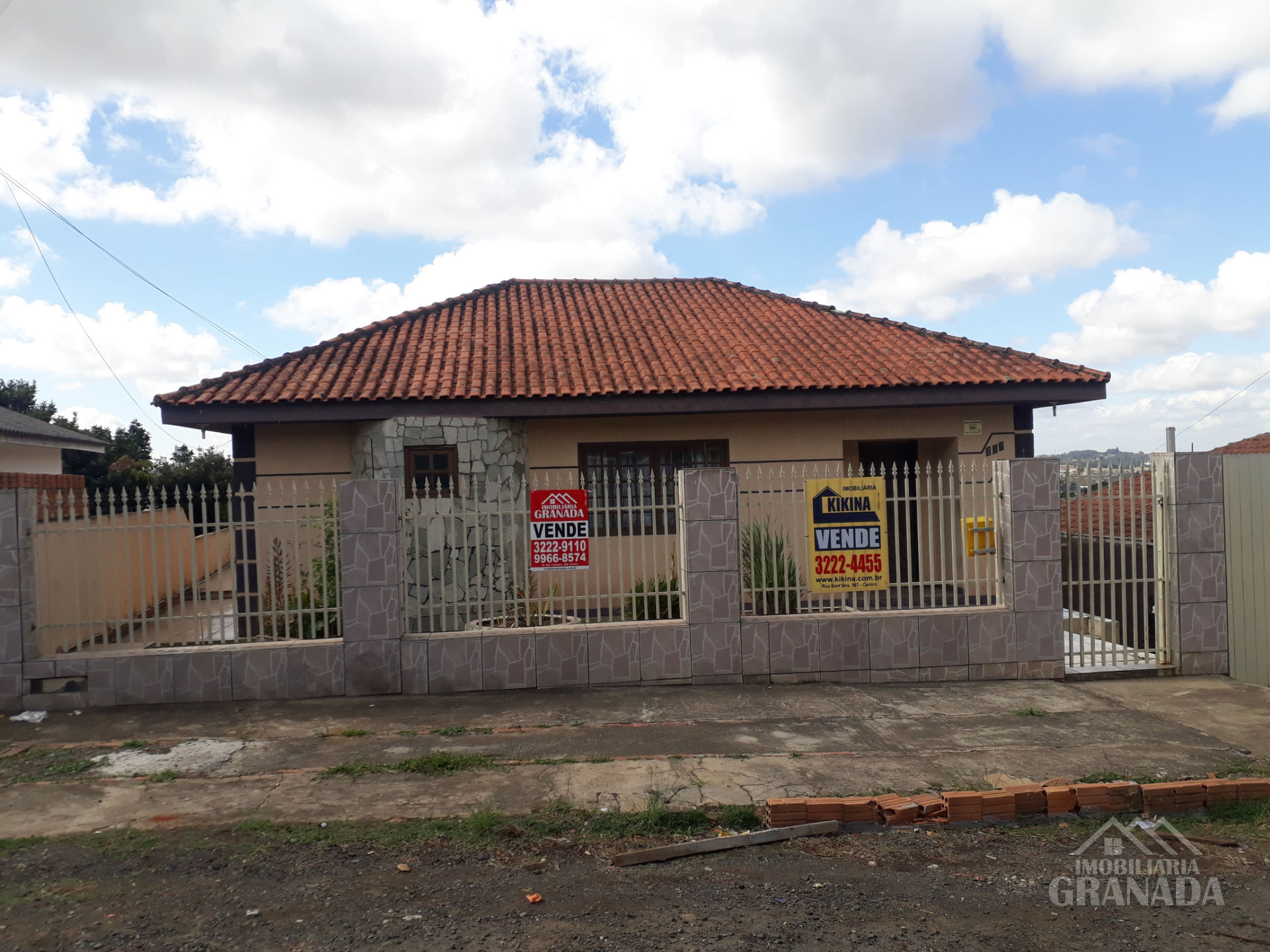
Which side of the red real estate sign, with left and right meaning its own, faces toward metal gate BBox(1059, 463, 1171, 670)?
left

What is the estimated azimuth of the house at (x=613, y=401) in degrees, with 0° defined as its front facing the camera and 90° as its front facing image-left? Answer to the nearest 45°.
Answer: approximately 0°

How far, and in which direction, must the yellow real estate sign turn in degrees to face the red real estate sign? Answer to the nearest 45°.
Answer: approximately 90° to its right

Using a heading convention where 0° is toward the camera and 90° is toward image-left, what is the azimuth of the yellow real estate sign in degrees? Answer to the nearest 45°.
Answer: approximately 0°
